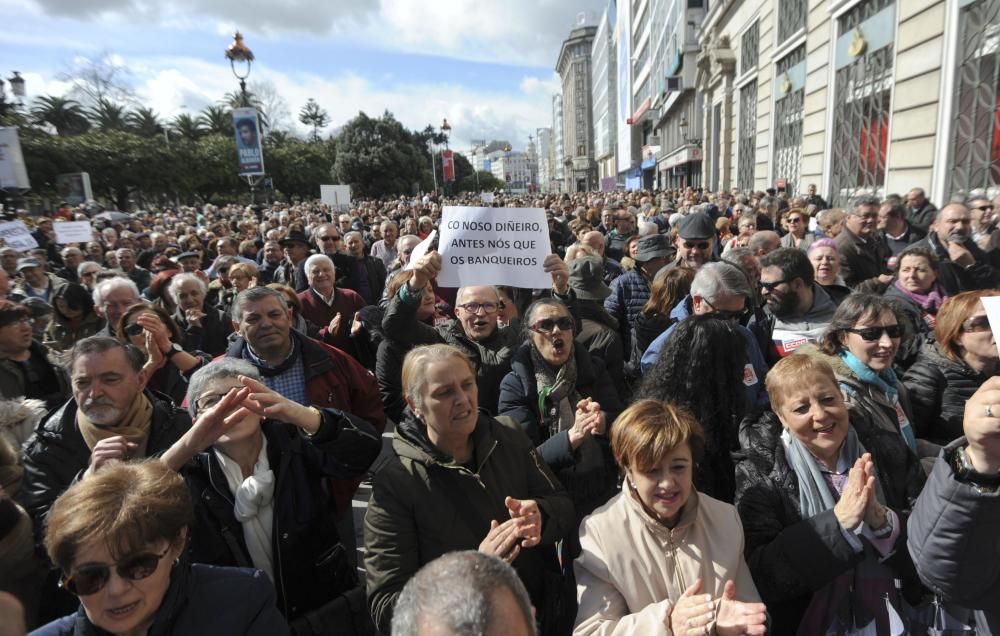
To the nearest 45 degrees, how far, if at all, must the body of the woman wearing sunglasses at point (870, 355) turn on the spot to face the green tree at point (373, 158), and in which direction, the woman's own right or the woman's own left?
approximately 180°

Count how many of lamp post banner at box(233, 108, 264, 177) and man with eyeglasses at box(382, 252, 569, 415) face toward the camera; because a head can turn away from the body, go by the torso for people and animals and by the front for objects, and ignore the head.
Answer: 2

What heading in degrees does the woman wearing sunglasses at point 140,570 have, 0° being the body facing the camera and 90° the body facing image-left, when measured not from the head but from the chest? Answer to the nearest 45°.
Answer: approximately 45°

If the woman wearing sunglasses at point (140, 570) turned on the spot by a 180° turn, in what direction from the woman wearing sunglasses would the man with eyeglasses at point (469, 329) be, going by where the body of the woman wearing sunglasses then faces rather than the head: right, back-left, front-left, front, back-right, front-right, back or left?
front

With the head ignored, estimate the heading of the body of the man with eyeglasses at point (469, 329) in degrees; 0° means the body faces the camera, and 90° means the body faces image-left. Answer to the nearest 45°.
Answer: approximately 0°

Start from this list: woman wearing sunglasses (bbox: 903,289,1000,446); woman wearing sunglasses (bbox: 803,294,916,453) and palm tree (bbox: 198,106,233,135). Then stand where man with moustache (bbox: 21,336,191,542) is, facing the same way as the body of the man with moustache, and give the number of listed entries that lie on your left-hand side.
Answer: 2
